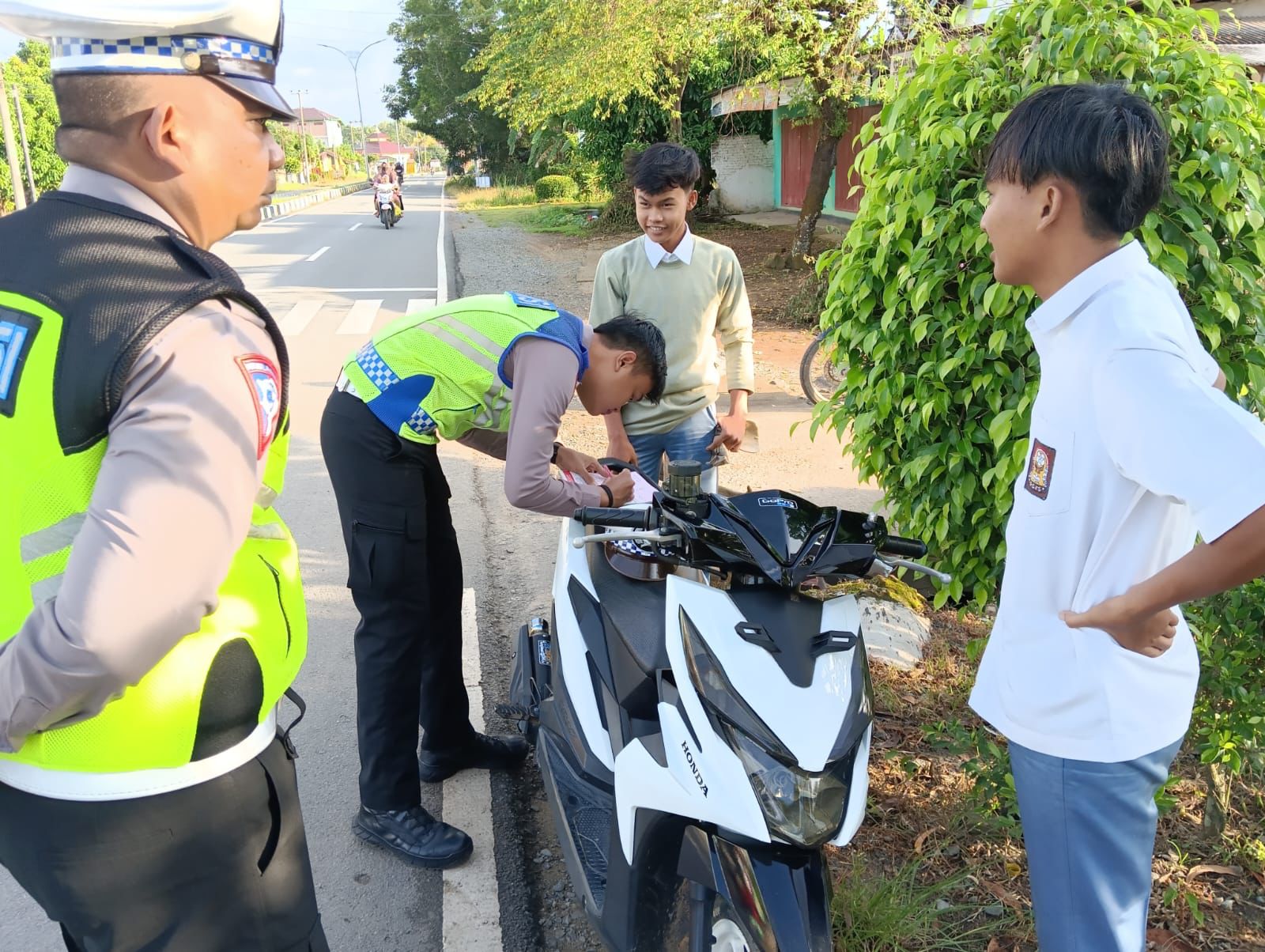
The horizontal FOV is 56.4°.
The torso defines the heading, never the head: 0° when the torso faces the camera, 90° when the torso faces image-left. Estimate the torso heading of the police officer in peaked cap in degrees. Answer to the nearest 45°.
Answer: approximately 225°

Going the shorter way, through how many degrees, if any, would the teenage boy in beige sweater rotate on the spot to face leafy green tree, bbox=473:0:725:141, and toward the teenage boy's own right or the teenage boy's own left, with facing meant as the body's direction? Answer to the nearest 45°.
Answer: approximately 180°

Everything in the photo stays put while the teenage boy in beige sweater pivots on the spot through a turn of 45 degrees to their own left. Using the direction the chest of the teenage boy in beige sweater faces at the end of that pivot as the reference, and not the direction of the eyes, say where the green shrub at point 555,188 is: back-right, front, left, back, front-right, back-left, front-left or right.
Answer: back-left

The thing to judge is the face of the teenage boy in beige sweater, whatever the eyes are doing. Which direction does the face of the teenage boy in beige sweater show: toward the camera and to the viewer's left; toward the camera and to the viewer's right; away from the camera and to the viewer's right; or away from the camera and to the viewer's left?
toward the camera and to the viewer's left

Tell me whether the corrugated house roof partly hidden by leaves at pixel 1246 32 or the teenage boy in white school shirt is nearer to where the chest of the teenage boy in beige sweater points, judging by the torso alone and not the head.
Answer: the teenage boy in white school shirt

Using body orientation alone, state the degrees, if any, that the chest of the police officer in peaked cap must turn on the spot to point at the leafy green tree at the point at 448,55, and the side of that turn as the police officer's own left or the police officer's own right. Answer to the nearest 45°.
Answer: approximately 45° to the police officer's own left

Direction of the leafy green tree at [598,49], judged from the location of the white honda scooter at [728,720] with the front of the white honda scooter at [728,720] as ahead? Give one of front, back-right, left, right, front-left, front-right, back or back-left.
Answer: back-left

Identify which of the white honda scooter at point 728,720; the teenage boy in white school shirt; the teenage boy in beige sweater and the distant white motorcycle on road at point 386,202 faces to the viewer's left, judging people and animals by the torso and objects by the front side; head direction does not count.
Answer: the teenage boy in white school shirt

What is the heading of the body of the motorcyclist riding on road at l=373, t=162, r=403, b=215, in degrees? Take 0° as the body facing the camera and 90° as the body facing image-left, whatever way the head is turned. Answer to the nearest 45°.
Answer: approximately 0°

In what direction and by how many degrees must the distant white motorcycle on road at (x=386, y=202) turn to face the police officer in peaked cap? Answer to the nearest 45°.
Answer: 0° — it already faces them

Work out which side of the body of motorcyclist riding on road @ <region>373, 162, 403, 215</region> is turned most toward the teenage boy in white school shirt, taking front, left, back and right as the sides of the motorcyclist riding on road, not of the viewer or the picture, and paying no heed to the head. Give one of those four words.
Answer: front

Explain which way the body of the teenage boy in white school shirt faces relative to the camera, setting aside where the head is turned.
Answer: to the viewer's left

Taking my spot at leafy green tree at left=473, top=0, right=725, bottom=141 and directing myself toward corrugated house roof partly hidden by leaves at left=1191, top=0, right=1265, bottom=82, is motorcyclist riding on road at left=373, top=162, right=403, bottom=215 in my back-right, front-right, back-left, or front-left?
back-left
